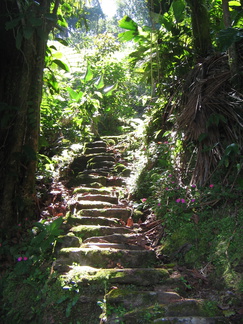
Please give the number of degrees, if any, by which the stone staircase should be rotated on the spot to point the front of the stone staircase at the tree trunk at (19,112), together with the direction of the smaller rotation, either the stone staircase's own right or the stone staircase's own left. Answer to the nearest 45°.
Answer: approximately 135° to the stone staircase's own right

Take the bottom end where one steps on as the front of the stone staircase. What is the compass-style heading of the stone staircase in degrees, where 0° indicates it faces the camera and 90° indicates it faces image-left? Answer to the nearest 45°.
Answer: approximately 0°

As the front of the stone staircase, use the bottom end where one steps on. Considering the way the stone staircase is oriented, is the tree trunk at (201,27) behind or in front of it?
behind

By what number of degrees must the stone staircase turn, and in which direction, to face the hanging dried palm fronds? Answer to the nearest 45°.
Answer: approximately 135° to its left
